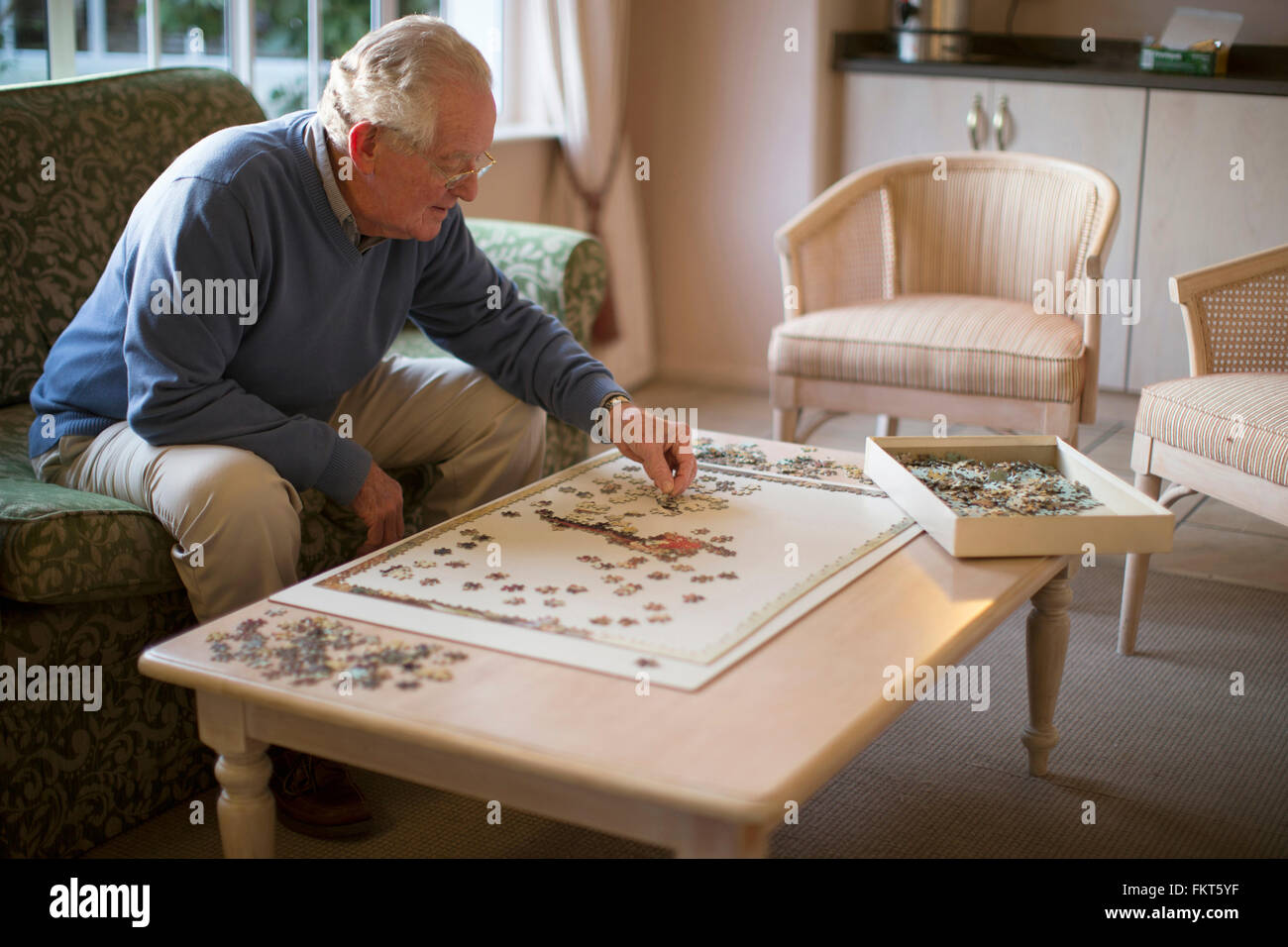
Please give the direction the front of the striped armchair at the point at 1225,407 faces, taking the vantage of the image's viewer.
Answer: facing the viewer and to the left of the viewer

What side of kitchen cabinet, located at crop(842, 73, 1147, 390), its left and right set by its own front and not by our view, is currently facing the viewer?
front

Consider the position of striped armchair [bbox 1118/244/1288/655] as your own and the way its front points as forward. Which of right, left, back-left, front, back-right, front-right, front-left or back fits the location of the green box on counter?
back-right

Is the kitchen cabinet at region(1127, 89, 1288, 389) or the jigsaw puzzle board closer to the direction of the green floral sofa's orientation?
the jigsaw puzzle board

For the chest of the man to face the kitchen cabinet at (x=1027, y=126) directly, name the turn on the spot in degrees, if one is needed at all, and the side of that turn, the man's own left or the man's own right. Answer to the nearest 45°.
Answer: approximately 90° to the man's own left

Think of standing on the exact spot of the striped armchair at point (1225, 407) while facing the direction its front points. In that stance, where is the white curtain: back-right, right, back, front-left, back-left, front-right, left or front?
right

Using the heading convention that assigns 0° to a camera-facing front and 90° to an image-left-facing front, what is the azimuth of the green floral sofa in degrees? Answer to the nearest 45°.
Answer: approximately 315°

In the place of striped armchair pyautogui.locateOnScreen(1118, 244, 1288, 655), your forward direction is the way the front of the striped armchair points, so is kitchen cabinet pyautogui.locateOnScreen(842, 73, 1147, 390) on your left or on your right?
on your right

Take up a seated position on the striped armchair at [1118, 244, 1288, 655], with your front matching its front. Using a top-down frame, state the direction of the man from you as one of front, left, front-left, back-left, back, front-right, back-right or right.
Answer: front

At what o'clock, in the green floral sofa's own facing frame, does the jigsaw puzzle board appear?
The jigsaw puzzle board is roughly at 12 o'clock from the green floral sofa.

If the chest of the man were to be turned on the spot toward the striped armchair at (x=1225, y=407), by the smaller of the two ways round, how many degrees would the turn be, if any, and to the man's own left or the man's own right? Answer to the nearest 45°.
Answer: approximately 45° to the man's own left

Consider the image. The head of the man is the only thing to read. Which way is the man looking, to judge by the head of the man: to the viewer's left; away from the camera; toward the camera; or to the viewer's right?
to the viewer's right

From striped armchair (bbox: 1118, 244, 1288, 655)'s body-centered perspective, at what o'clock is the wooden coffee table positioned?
The wooden coffee table is roughly at 11 o'clock from the striped armchair.

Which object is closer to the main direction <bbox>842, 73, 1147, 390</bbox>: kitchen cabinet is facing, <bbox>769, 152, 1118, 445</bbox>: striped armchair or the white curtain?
the striped armchair

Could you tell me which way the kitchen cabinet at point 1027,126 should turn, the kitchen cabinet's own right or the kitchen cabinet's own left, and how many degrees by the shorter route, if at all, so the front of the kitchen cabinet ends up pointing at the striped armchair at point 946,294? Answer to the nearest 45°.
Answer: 0° — it already faces it

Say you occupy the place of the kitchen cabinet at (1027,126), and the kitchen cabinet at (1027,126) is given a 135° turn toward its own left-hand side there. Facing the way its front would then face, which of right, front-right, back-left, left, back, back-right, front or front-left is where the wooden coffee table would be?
back-right
